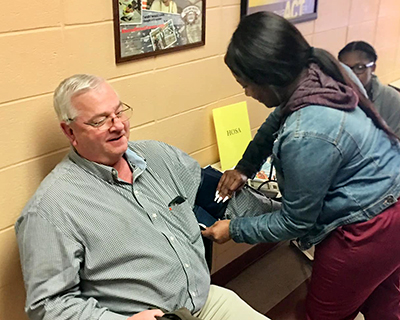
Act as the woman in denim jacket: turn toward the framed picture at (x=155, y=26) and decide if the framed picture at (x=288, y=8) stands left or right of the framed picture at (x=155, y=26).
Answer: right

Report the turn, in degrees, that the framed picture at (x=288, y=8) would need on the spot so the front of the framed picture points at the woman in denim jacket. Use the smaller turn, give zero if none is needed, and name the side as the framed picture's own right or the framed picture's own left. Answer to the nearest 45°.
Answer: approximately 45° to the framed picture's own right

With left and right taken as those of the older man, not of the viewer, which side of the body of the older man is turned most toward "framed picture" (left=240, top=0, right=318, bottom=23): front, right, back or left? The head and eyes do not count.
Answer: left

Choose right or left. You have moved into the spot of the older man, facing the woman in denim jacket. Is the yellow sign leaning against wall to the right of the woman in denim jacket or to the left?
left

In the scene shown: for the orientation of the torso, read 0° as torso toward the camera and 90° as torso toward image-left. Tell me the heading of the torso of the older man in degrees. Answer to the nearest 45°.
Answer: approximately 315°

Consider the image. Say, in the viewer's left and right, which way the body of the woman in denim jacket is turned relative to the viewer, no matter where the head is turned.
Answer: facing to the left of the viewer

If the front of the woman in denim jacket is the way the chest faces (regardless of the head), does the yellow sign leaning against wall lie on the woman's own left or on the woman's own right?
on the woman's own right

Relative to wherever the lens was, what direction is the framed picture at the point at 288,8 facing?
facing the viewer and to the right of the viewer

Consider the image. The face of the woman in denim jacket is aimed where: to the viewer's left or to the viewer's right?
to the viewer's left

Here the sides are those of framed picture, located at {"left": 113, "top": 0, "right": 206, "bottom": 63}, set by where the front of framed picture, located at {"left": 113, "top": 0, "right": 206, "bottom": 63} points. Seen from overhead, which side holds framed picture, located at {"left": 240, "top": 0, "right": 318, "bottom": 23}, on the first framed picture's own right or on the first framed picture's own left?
on the first framed picture's own left
